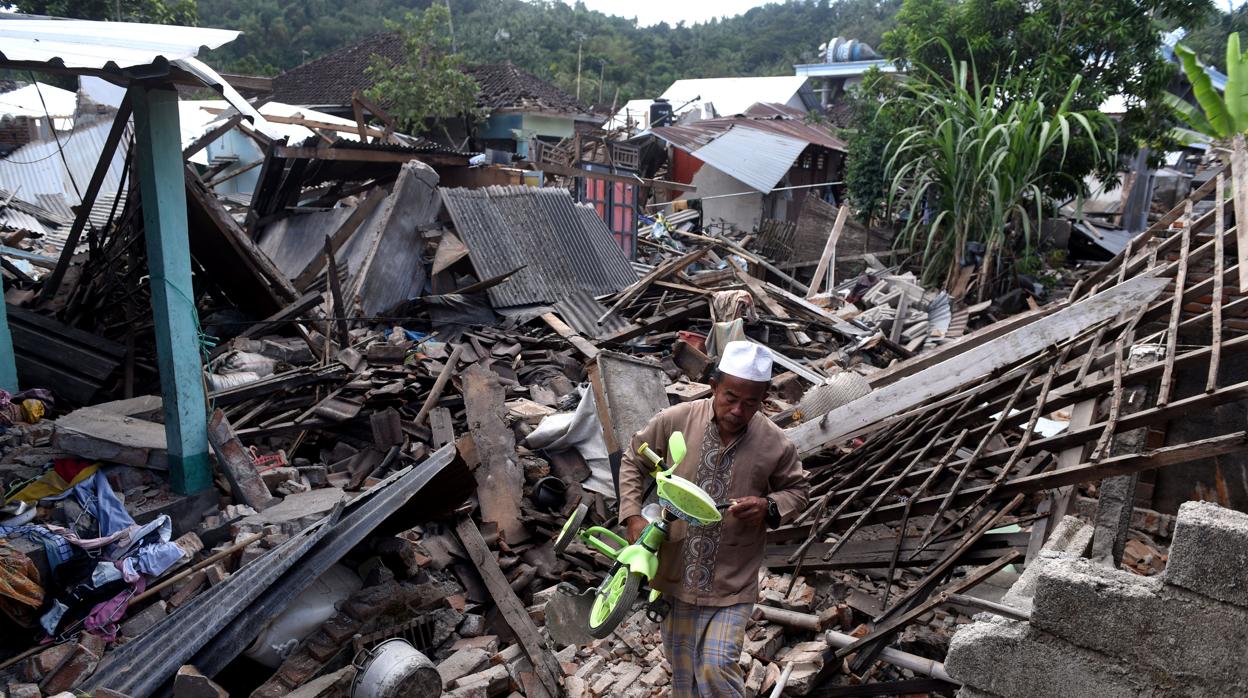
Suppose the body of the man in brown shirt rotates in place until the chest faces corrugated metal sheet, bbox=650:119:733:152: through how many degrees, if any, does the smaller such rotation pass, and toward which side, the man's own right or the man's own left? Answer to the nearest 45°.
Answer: approximately 180°

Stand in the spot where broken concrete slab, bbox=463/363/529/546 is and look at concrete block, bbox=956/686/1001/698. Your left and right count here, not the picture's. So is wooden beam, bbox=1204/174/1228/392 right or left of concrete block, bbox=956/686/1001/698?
left

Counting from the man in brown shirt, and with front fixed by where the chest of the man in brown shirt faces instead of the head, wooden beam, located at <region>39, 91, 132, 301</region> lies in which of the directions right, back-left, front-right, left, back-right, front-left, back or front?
back-right

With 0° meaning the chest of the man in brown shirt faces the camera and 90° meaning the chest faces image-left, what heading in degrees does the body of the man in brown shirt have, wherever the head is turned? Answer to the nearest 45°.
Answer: approximately 0°

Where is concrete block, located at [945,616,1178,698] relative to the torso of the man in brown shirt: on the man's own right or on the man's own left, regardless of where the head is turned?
on the man's own left

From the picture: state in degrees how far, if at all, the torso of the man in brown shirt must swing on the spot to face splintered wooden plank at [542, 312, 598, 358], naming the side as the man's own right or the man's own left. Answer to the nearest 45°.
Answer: approximately 180°

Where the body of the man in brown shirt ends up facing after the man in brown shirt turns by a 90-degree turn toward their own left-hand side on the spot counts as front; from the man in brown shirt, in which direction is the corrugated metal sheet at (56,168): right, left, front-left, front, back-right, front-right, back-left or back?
back-left

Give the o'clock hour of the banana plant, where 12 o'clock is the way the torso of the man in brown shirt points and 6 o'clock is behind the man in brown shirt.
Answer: The banana plant is roughly at 7 o'clock from the man in brown shirt.

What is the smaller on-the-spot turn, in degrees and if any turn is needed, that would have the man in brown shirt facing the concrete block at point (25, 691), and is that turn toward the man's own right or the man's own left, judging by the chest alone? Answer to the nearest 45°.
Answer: approximately 90° to the man's own right

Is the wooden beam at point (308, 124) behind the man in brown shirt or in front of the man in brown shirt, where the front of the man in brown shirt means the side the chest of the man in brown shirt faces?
behind

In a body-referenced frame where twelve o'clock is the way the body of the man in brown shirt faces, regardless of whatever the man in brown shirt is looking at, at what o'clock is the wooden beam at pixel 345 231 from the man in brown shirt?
The wooden beam is roughly at 5 o'clock from the man in brown shirt.

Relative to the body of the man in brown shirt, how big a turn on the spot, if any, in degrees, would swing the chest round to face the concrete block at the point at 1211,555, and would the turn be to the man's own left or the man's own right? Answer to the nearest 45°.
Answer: approximately 90° to the man's own left

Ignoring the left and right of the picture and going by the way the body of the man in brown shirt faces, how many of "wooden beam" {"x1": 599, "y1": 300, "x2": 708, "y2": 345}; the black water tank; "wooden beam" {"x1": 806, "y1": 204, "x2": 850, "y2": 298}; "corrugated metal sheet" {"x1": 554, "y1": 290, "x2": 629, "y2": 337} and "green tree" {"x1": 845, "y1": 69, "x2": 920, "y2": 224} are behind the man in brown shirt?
5

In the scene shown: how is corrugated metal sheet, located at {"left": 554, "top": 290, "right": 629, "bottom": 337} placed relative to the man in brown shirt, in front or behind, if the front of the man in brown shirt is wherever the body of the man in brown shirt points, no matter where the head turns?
behind

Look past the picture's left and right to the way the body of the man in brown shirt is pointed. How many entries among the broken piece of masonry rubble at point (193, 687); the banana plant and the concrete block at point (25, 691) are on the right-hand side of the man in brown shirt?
2

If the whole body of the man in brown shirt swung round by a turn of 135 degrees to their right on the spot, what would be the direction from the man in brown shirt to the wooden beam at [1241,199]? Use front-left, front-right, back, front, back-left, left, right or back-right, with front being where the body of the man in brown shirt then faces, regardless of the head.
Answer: right

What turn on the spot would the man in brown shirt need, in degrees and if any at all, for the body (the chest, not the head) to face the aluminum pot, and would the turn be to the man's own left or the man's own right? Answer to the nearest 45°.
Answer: approximately 90° to the man's own right
